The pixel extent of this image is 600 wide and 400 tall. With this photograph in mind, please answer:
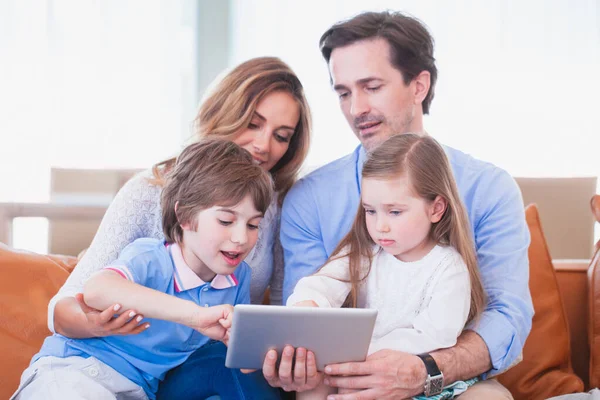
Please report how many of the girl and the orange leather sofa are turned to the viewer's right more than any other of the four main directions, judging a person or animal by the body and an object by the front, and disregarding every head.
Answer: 0

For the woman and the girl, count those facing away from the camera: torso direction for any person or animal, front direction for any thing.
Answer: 0

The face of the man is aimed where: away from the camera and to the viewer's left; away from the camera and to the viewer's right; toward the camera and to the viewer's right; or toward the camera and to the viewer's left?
toward the camera and to the viewer's left

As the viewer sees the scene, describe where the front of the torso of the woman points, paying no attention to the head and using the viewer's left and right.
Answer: facing the viewer and to the right of the viewer

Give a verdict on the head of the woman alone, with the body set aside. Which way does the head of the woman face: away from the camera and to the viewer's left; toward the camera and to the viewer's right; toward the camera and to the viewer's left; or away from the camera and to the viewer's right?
toward the camera and to the viewer's right

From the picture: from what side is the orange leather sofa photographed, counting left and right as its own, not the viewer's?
front

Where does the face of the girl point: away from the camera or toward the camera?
toward the camera
